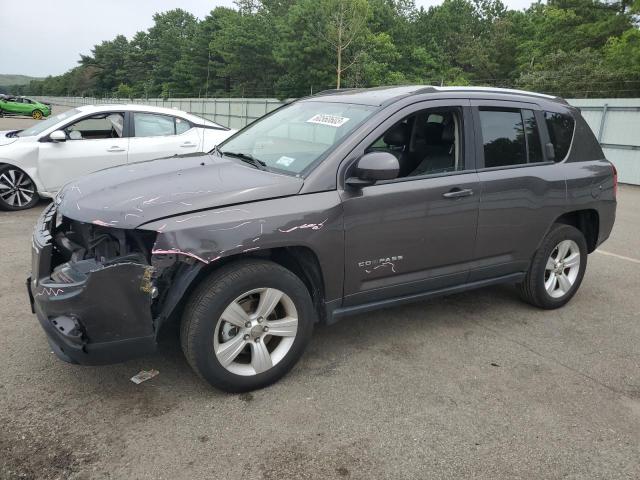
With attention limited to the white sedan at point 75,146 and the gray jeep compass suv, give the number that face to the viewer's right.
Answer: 0

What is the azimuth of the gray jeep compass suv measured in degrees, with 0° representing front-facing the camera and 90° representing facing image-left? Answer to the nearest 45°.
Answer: approximately 45°

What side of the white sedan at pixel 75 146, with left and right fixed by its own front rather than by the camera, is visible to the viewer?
left

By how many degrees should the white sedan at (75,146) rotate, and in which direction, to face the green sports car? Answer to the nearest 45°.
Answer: approximately 90° to its right

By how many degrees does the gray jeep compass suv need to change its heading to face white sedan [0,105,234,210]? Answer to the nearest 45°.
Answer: approximately 90° to its right

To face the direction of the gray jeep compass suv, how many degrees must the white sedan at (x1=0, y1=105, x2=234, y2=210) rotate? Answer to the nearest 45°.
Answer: approximately 90° to its left

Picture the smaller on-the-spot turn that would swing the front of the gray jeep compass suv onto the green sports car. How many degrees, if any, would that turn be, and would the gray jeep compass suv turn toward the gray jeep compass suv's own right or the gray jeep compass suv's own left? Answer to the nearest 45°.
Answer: approximately 90° to the gray jeep compass suv's own right
